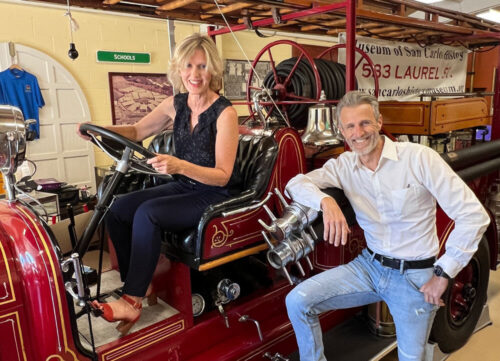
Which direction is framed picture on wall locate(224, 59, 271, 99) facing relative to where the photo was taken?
toward the camera

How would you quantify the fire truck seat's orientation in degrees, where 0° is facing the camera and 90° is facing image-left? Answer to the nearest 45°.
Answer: approximately 45°

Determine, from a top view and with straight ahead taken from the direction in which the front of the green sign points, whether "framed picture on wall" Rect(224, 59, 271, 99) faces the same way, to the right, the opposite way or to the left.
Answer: the same way

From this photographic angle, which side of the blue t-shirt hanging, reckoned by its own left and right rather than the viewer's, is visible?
front

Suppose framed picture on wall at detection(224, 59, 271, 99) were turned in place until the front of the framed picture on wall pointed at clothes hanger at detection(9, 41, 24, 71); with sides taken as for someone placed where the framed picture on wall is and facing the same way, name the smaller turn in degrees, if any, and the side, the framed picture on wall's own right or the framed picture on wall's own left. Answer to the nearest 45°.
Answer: approximately 45° to the framed picture on wall's own right

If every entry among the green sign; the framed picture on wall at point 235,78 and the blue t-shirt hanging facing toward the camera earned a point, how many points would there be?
3

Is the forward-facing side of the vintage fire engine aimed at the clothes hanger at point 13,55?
no

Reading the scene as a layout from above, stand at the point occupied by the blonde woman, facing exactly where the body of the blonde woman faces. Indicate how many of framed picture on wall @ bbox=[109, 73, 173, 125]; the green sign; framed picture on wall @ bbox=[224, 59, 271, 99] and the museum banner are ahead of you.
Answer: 0

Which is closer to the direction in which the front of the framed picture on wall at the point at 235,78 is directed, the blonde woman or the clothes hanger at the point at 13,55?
the blonde woman

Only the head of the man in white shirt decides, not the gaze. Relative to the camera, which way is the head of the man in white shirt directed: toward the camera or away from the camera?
toward the camera

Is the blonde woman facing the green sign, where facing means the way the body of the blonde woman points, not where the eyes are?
no

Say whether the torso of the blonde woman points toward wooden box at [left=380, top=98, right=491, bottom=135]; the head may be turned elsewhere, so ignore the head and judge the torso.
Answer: no

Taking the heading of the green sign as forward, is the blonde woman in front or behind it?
in front

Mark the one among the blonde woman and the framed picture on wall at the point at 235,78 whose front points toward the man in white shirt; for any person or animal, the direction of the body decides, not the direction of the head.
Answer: the framed picture on wall

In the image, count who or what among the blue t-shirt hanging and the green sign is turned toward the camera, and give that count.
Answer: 2

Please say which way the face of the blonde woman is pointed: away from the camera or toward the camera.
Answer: toward the camera

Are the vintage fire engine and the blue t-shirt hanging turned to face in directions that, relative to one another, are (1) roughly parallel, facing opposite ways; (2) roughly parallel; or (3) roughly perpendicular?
roughly perpendicular

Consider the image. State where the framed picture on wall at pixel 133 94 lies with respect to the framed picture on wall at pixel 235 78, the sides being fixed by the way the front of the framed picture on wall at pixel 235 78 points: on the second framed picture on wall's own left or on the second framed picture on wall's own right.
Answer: on the second framed picture on wall's own right
